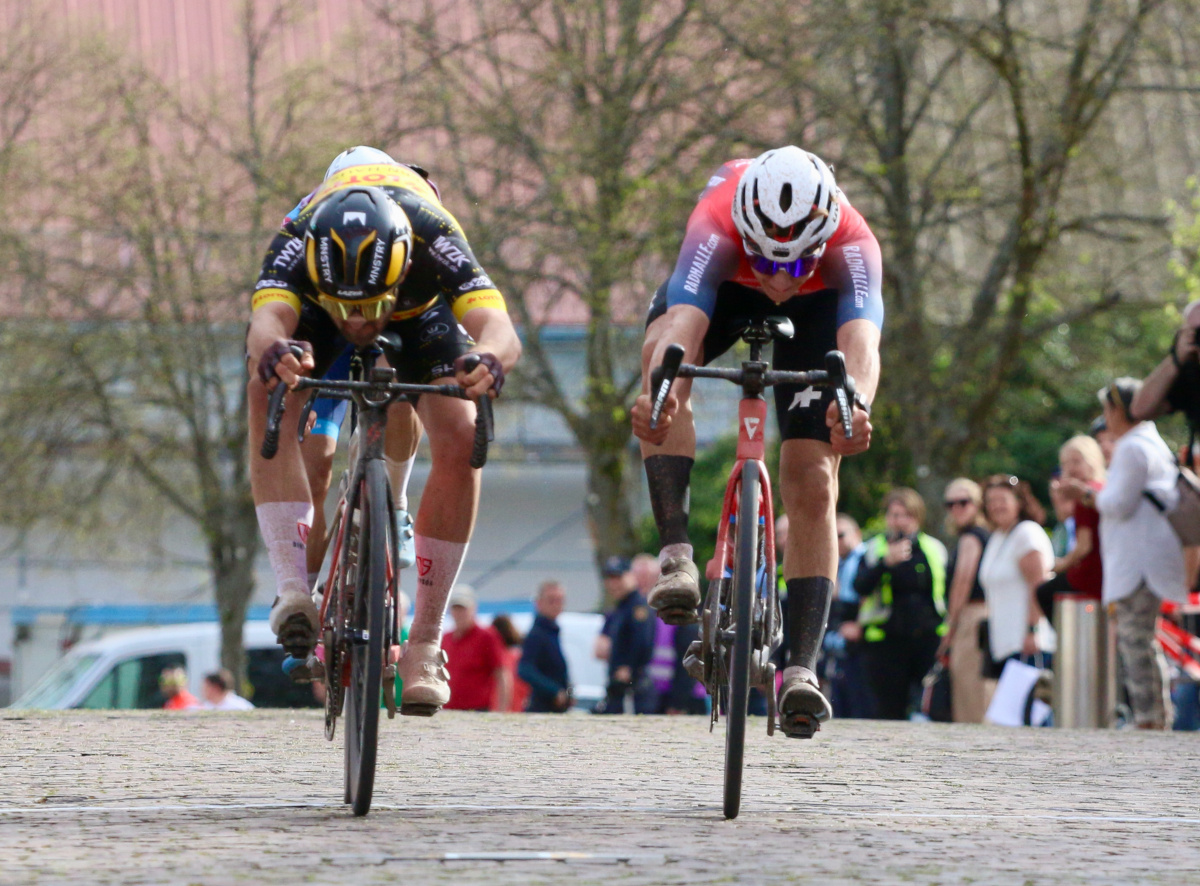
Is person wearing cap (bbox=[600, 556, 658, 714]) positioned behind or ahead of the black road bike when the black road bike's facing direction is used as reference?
behind

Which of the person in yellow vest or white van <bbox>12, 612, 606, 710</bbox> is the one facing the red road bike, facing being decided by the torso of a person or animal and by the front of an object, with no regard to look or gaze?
the person in yellow vest

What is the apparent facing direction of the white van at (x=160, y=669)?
to the viewer's left

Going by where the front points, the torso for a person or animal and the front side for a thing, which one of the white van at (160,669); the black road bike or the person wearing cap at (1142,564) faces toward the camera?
the black road bike

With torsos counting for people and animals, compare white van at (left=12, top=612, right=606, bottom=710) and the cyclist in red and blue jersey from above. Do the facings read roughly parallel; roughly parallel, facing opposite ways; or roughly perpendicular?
roughly perpendicular

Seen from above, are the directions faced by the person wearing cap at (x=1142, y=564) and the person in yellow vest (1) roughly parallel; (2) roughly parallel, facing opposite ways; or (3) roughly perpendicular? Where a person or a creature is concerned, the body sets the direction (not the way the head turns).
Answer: roughly perpendicular

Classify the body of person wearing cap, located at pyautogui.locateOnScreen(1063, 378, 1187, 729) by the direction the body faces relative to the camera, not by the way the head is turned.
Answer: to the viewer's left

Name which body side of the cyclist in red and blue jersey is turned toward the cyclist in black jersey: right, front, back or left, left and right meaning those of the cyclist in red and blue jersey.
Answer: right

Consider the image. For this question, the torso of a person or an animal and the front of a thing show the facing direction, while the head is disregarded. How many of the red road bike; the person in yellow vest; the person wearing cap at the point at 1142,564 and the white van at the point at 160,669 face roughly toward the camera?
2

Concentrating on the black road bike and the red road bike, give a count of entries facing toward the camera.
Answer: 2

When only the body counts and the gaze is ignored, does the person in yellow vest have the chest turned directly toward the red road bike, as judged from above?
yes

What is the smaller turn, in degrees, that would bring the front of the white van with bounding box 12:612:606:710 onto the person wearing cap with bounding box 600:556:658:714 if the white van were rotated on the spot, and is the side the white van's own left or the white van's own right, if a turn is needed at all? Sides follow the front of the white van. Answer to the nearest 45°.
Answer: approximately 135° to the white van's own left

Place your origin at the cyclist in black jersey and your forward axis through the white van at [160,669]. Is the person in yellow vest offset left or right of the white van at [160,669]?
right
